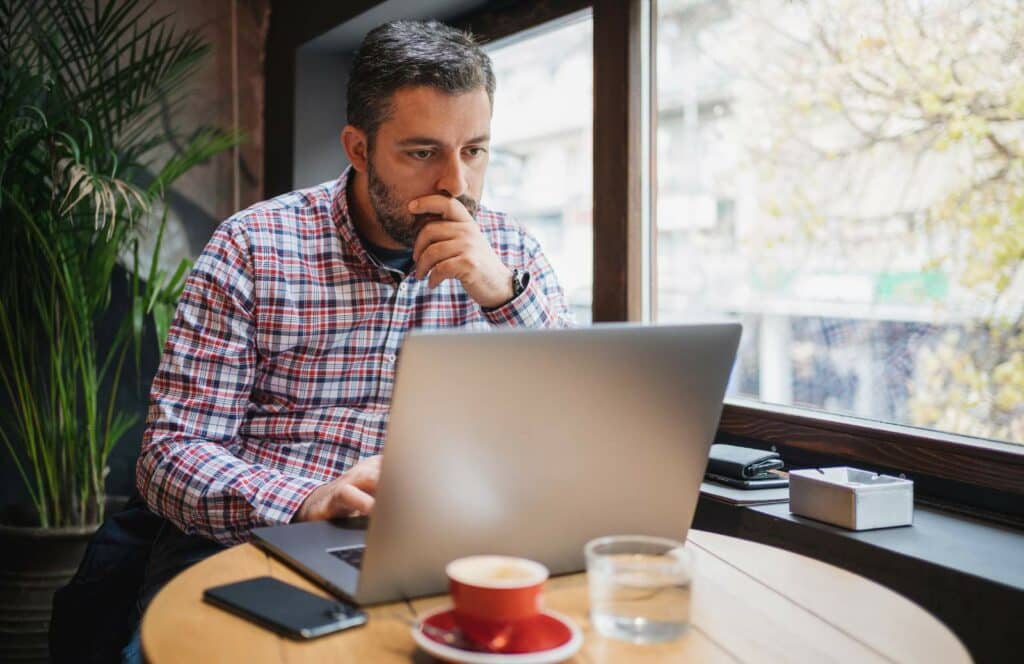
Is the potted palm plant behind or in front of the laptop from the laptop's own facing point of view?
in front

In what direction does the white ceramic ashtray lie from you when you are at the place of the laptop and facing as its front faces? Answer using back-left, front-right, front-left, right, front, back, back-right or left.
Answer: right

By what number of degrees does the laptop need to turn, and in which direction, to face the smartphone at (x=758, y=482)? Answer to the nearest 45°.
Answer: approximately 90° to its right

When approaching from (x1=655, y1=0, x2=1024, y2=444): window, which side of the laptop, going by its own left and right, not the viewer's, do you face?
right

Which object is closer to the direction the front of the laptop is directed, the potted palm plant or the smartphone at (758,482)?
the potted palm plant

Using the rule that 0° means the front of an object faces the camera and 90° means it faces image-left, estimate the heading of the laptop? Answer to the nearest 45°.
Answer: approximately 135°
